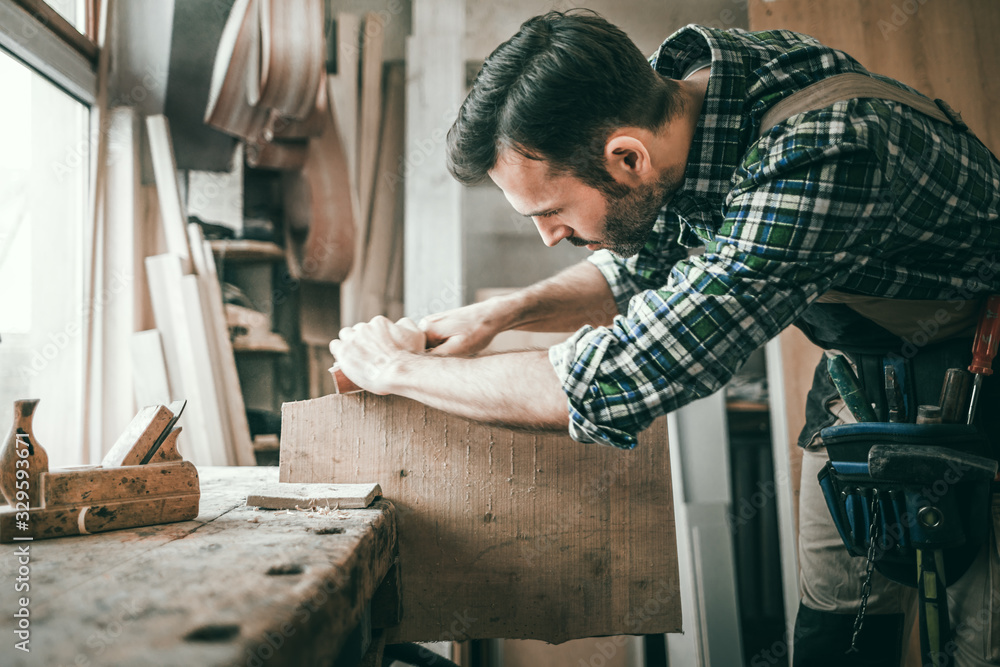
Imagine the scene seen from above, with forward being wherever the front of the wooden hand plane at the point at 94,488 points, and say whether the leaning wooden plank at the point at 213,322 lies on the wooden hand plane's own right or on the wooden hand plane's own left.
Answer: on the wooden hand plane's own right

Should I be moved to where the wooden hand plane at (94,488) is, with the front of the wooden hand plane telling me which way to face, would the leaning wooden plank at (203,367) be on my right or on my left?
on my right

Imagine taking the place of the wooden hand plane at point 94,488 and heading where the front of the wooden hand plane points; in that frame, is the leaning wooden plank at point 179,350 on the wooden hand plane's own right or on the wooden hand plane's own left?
on the wooden hand plane's own right

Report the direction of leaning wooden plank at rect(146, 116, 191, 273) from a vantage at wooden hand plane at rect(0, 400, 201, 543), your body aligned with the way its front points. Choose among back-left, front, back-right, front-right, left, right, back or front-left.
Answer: right

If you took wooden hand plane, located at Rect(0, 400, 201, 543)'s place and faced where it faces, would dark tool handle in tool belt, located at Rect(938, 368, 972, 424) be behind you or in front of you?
behind

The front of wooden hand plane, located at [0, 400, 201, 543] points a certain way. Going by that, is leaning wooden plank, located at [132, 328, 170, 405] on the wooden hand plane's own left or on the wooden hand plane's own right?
on the wooden hand plane's own right

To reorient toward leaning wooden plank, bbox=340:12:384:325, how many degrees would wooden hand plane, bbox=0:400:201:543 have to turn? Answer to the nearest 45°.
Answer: approximately 135° to its right

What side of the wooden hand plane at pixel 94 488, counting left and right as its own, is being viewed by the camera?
left
